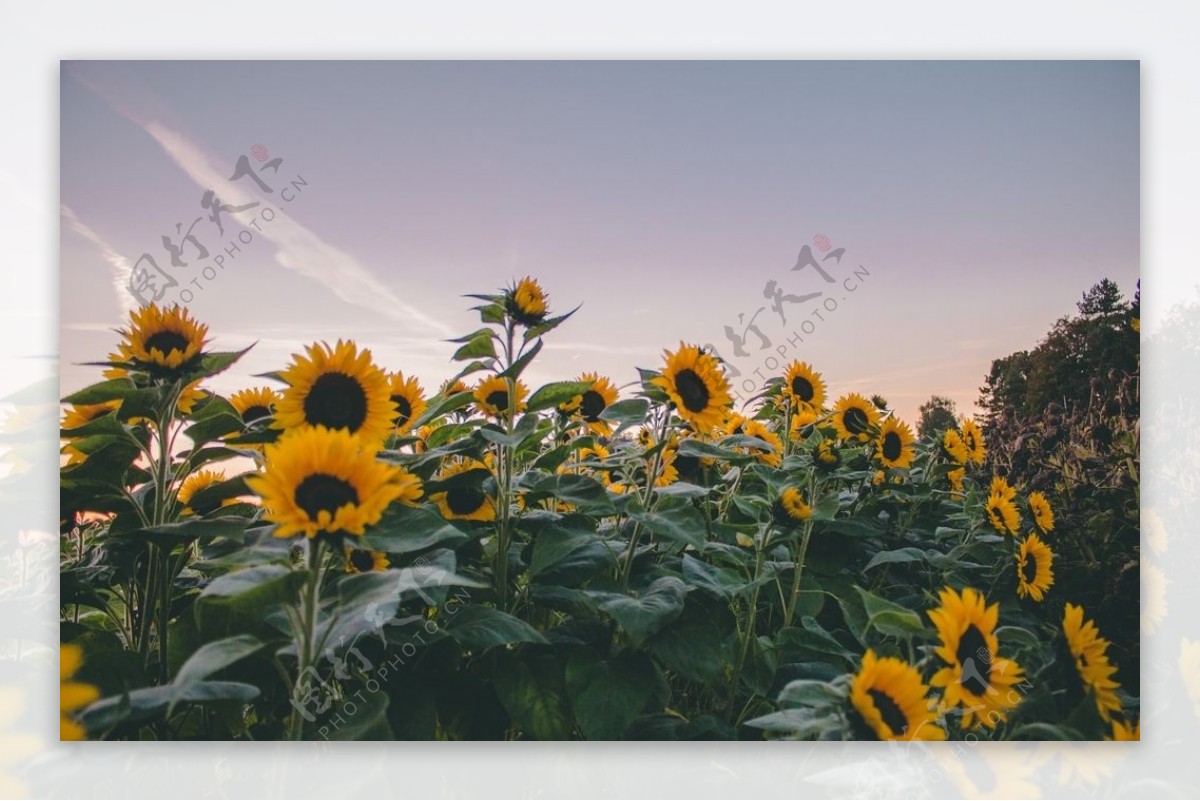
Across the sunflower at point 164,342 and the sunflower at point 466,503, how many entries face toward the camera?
2

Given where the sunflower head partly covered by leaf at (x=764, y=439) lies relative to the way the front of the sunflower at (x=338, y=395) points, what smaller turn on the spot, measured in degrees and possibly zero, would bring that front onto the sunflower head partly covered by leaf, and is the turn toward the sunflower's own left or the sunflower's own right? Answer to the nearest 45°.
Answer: approximately 135° to the sunflower's own left

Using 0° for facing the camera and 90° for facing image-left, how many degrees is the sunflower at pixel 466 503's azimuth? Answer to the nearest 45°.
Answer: approximately 0°

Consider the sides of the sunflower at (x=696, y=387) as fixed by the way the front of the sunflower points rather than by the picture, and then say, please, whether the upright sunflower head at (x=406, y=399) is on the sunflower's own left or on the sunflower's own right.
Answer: on the sunflower's own right

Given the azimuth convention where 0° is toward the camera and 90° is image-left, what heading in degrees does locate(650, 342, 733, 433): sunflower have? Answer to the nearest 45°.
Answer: approximately 45°

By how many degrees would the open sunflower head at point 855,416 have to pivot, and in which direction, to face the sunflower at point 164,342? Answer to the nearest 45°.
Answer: approximately 45° to its right

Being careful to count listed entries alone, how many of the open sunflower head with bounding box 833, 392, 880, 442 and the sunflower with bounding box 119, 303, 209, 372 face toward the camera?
2
